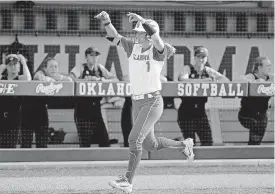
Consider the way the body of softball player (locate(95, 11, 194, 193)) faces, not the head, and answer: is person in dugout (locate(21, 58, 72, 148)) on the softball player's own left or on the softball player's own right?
on the softball player's own right

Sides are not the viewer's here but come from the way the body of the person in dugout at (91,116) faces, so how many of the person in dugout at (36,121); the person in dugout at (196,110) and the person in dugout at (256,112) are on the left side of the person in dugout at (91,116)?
2

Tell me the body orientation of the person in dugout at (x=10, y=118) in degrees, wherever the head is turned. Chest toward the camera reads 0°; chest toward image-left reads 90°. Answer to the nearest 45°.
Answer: approximately 0°

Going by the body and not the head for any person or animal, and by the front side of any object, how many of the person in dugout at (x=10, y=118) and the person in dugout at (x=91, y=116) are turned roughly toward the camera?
2

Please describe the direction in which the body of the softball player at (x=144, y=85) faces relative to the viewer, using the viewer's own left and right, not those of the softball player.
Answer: facing the viewer and to the left of the viewer

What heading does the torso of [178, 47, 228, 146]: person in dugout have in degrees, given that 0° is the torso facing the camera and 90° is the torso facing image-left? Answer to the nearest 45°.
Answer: approximately 0°

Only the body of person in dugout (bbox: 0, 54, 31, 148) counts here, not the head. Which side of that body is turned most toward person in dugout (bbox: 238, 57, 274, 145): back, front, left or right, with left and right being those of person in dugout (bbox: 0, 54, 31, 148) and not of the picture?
left

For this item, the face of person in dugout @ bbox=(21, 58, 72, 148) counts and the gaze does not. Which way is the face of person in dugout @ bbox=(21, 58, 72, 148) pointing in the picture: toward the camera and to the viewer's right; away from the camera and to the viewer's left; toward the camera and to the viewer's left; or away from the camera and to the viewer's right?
toward the camera and to the viewer's right

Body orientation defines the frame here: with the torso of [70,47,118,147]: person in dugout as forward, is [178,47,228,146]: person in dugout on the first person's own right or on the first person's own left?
on the first person's own left

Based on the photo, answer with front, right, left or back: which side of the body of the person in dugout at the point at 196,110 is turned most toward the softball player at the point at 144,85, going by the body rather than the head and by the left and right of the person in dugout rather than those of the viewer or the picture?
front

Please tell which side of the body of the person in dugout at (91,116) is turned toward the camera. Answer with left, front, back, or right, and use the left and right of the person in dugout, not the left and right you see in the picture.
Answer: front
